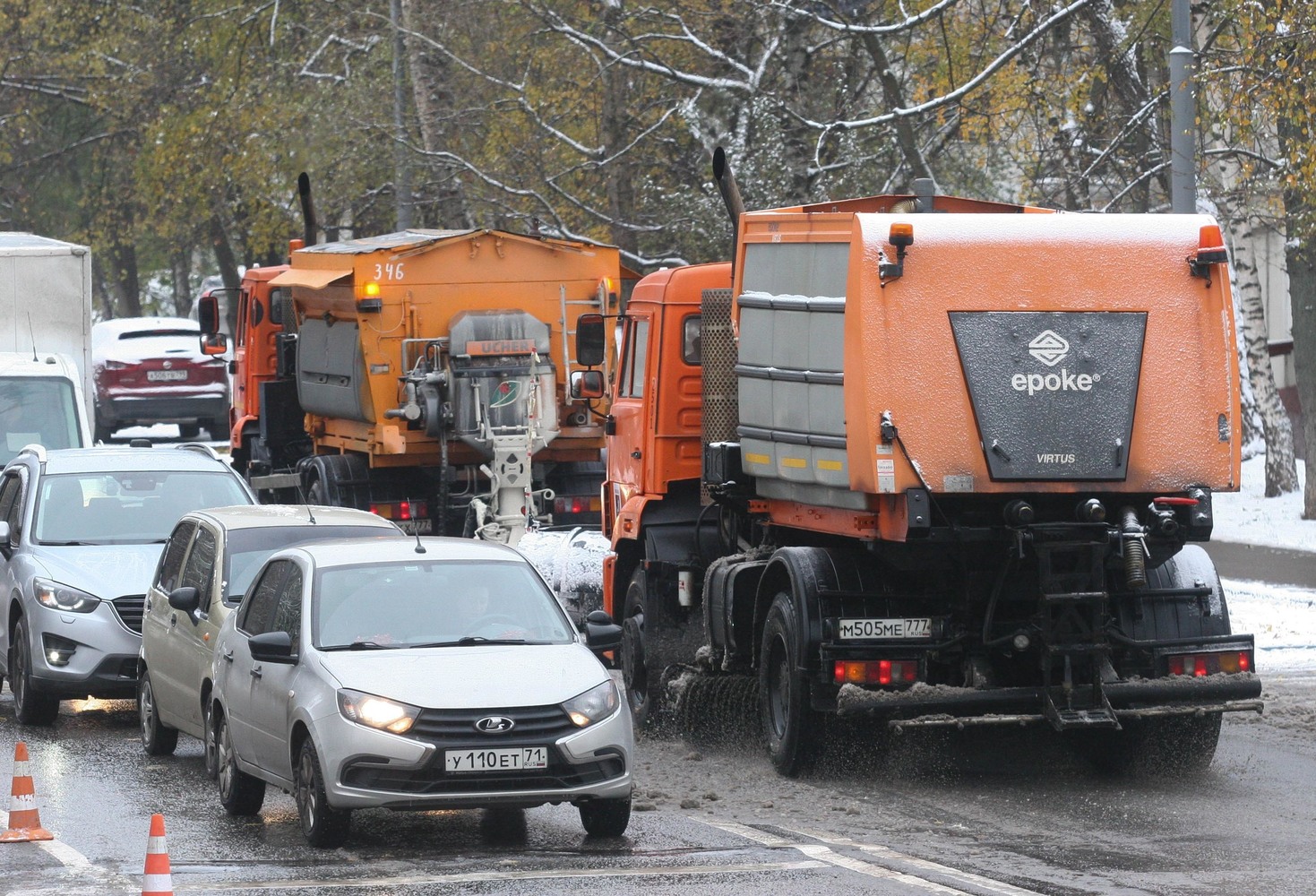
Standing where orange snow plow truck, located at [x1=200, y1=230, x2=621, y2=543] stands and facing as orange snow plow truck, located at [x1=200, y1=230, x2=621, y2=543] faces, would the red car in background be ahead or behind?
ahead

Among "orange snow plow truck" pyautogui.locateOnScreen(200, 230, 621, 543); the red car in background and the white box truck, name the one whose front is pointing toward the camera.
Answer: the white box truck

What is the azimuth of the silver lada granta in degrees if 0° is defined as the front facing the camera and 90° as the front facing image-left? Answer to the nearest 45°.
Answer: approximately 315°

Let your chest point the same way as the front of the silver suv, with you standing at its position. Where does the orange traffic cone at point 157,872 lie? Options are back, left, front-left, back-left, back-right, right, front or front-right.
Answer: front-right

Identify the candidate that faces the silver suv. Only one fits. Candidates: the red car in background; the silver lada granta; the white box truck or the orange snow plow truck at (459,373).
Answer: the white box truck

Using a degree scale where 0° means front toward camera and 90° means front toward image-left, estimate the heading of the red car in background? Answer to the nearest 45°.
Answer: approximately 180°

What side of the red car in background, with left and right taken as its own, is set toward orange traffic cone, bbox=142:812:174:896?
back

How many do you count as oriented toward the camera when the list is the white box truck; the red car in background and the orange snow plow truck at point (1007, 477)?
1

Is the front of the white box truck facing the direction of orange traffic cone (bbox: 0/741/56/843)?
yes

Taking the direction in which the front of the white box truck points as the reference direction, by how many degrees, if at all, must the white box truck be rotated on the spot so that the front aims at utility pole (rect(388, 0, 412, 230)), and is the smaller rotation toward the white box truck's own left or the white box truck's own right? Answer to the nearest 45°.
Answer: approximately 135° to the white box truck's own left

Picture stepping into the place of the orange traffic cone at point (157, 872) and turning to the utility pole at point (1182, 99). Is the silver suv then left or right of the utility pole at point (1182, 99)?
left

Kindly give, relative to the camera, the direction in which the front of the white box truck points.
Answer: facing the viewer

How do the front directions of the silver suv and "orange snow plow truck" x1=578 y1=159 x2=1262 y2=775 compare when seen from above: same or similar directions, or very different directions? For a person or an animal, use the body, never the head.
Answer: very different directions

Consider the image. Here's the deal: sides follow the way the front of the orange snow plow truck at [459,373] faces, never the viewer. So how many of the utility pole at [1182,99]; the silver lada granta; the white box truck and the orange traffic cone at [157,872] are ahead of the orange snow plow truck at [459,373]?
1
